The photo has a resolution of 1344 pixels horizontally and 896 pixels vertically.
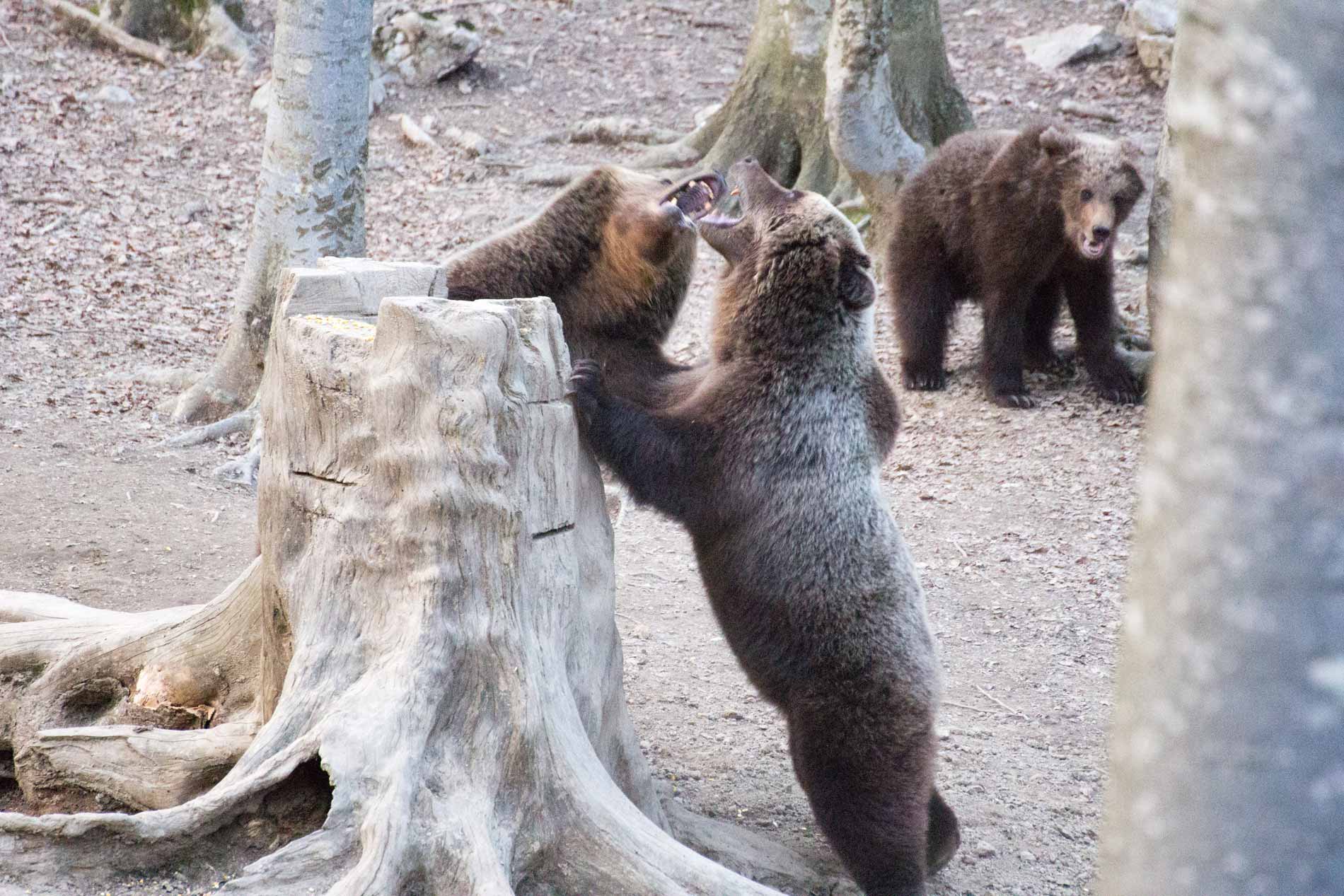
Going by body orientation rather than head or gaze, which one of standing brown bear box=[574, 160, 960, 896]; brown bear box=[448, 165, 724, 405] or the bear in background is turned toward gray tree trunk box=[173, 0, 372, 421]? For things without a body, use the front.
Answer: the standing brown bear

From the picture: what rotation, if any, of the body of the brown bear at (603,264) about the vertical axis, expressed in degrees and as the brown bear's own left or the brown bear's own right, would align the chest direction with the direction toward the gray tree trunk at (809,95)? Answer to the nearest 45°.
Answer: approximately 90° to the brown bear's own left

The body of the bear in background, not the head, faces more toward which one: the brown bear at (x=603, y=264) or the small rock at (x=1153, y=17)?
the brown bear

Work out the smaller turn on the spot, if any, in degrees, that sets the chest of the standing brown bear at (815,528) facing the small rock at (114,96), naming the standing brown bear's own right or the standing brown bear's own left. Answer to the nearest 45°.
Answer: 0° — it already faces it

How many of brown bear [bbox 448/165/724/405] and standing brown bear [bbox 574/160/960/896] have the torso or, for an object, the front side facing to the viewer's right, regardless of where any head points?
1

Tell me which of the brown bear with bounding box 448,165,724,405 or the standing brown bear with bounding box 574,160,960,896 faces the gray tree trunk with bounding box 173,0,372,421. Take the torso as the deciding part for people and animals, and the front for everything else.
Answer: the standing brown bear

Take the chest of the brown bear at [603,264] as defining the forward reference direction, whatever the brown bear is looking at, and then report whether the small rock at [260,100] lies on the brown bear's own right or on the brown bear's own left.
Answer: on the brown bear's own left

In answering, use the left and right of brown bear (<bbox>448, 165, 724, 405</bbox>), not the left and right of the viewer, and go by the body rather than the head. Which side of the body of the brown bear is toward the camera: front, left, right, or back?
right

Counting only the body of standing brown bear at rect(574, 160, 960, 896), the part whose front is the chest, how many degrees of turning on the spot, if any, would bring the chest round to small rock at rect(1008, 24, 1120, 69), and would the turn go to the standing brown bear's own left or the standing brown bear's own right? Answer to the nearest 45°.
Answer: approximately 45° to the standing brown bear's own right

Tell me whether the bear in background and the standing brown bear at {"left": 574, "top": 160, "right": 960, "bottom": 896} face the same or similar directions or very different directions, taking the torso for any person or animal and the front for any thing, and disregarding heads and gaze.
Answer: very different directions

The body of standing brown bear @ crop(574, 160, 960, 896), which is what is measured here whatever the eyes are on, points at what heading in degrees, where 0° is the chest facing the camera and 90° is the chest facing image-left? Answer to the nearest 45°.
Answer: approximately 135°

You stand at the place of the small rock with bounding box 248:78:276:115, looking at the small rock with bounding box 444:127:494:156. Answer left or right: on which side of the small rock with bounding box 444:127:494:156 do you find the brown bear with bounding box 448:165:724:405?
right
